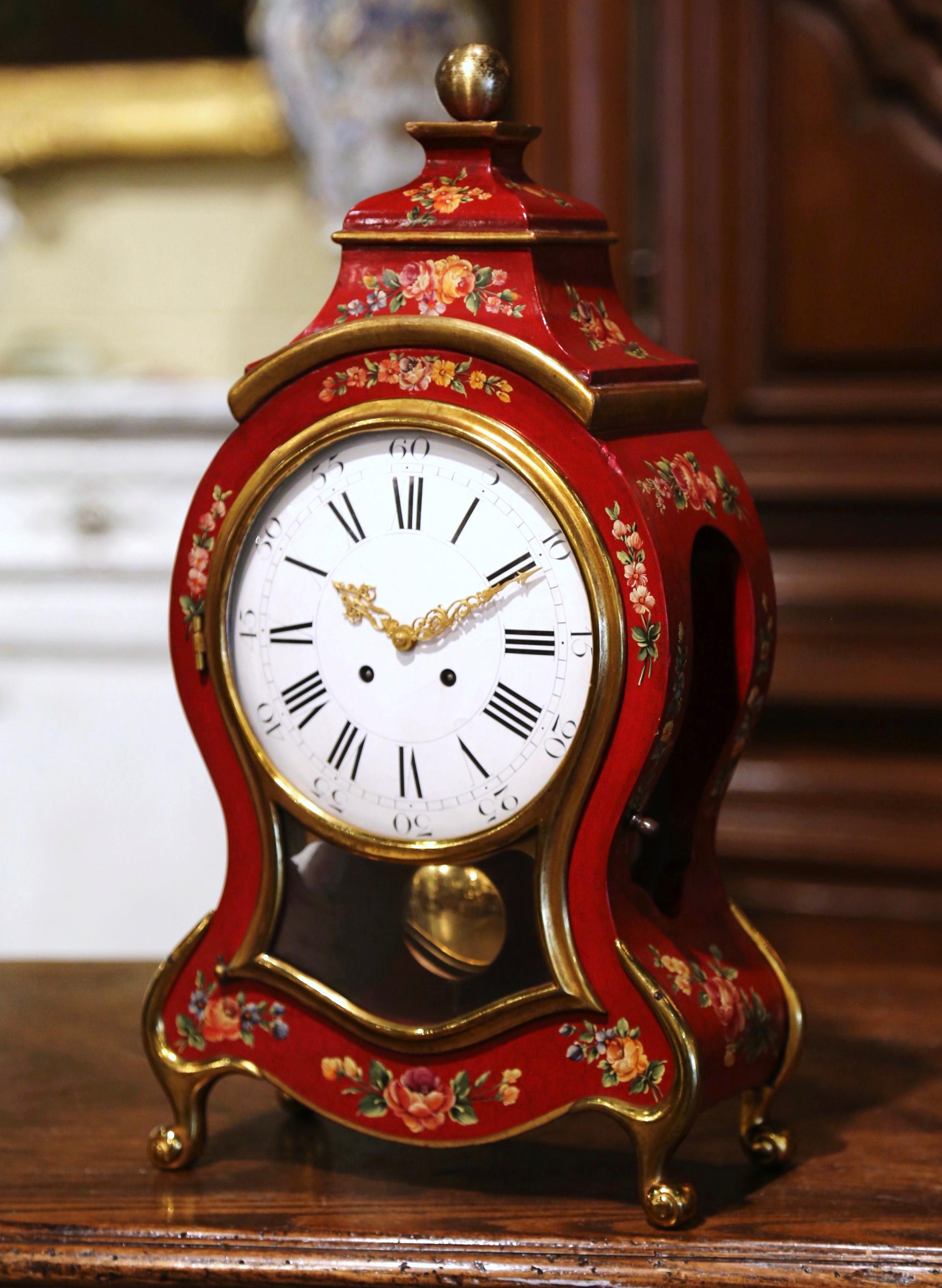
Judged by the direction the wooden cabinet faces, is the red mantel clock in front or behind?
in front

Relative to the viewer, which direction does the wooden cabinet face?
toward the camera

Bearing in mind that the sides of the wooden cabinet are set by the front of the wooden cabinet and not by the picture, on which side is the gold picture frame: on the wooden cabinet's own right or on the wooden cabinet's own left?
on the wooden cabinet's own right

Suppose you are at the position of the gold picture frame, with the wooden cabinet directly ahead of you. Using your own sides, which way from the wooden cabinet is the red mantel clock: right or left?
right

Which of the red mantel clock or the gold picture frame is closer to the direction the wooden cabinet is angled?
the red mantel clock

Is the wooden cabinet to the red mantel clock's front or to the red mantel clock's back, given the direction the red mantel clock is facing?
to the back

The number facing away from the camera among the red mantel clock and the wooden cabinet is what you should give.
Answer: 0

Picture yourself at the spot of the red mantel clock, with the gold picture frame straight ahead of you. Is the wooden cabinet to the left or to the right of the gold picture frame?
right

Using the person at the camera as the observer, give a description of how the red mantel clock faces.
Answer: facing the viewer and to the left of the viewer
